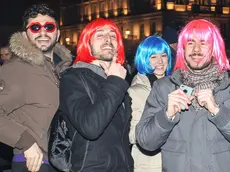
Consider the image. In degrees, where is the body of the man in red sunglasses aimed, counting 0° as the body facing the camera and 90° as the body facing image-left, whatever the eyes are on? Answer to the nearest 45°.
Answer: approximately 315°

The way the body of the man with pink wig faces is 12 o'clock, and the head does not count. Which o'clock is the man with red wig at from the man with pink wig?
The man with red wig is roughly at 3 o'clock from the man with pink wig.

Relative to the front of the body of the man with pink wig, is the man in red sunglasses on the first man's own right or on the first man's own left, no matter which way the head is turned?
on the first man's own right

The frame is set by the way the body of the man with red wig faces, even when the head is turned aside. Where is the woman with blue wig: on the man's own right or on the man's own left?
on the man's own left

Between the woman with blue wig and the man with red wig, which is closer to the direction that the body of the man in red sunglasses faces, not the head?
the man with red wig

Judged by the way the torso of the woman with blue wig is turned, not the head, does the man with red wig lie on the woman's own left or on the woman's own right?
on the woman's own right

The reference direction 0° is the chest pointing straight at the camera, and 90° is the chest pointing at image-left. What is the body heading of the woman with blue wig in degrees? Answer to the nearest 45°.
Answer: approximately 315°
